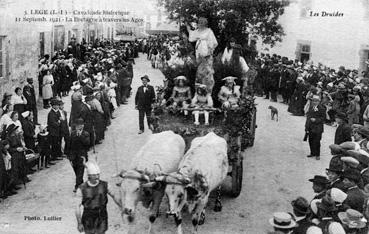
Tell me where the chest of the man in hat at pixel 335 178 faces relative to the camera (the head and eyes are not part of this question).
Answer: to the viewer's left

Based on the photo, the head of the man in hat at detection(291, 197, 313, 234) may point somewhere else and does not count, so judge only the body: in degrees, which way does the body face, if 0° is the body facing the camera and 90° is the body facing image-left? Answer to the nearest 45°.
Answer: approximately 135°

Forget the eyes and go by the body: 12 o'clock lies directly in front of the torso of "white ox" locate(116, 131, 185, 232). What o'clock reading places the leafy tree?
The leafy tree is roughly at 5 o'clock from the white ox.

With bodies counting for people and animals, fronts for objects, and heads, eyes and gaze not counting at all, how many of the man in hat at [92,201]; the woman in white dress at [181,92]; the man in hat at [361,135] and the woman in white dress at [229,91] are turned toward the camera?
3

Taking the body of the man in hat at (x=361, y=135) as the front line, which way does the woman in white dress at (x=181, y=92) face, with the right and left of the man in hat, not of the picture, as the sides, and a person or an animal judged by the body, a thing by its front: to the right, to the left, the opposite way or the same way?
to the left

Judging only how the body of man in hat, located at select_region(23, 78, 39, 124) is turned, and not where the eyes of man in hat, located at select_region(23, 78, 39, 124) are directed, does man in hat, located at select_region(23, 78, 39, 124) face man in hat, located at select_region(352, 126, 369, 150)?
yes

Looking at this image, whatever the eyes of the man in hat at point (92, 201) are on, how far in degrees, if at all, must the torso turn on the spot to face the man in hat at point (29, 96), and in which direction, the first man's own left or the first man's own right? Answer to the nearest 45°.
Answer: approximately 180°

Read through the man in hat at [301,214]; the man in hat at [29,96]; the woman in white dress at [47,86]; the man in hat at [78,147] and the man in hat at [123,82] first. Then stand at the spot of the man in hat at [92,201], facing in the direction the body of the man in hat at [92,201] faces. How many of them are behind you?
4

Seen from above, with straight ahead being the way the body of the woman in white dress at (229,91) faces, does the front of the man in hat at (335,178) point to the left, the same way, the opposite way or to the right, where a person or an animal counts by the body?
to the right

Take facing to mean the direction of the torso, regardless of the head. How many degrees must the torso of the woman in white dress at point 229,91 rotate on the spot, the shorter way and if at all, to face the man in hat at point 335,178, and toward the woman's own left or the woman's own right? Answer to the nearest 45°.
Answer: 0° — they already face them

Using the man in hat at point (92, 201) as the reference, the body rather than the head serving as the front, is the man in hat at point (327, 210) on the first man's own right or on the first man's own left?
on the first man's own left

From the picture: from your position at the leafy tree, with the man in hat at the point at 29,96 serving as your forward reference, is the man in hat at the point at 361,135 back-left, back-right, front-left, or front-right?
back-left
